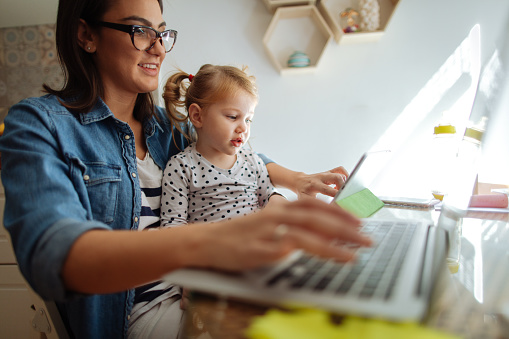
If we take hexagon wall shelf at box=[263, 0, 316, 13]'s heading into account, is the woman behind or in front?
in front

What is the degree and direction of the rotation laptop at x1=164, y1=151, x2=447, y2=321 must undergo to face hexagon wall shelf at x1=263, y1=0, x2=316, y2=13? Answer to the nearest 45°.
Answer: approximately 90° to its right

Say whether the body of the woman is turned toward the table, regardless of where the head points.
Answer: yes

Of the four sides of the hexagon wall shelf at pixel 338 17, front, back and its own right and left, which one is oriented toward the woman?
front

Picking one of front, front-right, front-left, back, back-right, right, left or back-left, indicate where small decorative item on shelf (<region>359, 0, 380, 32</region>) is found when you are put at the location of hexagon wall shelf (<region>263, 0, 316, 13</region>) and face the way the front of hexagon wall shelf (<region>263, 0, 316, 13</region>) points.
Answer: left

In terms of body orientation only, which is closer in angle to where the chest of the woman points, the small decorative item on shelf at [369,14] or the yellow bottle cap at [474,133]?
the yellow bottle cap

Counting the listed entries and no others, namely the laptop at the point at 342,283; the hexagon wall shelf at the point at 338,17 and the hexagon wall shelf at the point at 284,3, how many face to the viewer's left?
1

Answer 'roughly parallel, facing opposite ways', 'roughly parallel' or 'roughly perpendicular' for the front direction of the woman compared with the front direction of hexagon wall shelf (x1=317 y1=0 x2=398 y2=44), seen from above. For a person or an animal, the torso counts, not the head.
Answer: roughly perpendicular

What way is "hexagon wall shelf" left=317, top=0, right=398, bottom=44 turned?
toward the camera

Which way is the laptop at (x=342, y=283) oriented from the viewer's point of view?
to the viewer's left

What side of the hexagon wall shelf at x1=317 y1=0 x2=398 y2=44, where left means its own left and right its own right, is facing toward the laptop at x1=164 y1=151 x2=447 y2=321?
front

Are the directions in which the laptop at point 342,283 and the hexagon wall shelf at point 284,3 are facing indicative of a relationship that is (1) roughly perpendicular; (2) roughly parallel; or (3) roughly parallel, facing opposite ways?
roughly perpendicular

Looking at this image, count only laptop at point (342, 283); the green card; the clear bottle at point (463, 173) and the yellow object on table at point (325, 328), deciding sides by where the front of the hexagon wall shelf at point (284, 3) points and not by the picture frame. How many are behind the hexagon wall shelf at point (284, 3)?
0

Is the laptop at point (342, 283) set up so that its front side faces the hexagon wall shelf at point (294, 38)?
no

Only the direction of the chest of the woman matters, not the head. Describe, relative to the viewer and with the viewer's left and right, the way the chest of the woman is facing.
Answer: facing the viewer and to the right of the viewer

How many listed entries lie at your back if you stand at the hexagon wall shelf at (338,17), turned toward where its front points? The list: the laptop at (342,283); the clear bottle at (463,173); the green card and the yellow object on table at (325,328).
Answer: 0

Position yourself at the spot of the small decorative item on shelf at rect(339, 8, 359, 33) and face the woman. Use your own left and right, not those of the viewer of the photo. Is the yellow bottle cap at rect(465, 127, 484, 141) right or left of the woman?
left

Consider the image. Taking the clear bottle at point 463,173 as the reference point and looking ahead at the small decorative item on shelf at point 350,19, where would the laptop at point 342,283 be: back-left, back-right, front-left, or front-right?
back-left

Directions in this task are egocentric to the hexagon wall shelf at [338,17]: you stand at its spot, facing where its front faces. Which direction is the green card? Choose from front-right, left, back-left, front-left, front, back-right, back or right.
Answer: front
